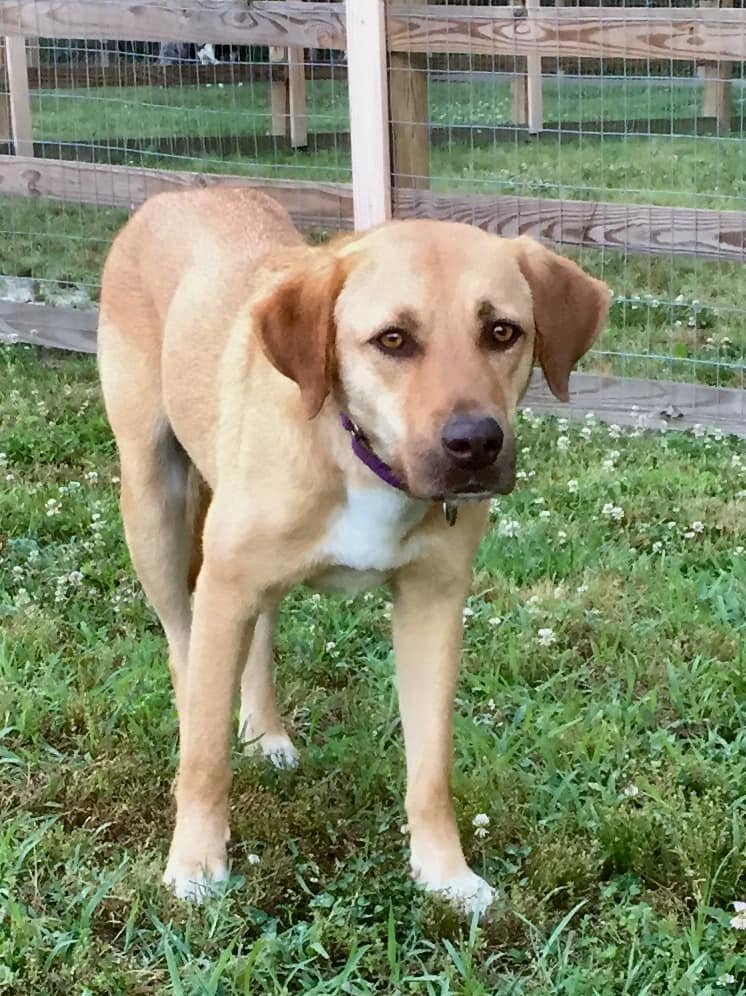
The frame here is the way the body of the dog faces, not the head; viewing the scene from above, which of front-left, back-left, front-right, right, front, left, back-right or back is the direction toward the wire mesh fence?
back-left

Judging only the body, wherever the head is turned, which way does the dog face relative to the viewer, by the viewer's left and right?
facing the viewer and to the right of the viewer

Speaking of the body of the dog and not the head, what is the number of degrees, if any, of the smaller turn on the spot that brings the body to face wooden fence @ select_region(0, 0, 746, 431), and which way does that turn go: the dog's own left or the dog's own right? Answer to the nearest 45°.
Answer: approximately 135° to the dog's own left

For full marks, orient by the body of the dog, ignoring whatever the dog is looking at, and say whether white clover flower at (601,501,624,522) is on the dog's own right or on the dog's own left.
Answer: on the dog's own left

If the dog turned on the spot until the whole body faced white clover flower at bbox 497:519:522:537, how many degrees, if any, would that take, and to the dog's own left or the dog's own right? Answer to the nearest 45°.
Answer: approximately 135° to the dog's own left

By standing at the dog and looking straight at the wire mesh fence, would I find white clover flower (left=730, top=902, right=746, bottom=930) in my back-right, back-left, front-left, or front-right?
back-right
